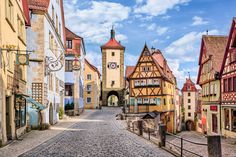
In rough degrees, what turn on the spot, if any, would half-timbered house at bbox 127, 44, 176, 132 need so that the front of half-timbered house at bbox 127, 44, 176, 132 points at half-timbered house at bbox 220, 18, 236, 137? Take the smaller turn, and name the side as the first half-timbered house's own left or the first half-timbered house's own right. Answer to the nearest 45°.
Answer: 0° — it already faces it

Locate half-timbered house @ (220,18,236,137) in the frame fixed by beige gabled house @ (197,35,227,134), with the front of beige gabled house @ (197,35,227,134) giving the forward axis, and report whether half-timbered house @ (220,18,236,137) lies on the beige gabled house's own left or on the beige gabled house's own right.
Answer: on the beige gabled house's own left

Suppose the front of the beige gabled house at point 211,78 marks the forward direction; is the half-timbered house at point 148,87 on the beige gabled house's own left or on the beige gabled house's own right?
on the beige gabled house's own right

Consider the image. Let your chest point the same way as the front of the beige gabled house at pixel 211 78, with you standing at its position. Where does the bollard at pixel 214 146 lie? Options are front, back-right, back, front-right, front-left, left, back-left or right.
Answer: front-left

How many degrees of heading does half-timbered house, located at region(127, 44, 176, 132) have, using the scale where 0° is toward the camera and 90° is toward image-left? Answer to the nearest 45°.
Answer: approximately 0°

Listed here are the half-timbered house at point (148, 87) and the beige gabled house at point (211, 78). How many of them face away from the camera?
0

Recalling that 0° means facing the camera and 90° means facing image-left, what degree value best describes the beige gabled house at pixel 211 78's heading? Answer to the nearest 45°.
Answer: approximately 45°

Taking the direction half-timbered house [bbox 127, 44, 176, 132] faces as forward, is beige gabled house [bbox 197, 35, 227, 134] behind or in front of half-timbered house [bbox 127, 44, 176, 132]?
in front

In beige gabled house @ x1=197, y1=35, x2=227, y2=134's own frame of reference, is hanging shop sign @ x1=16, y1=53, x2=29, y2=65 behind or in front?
in front
